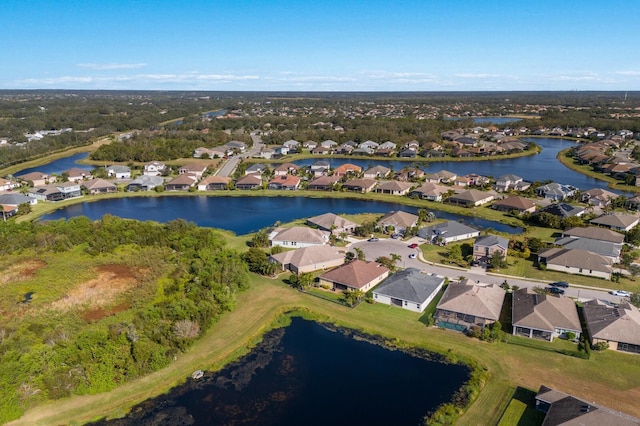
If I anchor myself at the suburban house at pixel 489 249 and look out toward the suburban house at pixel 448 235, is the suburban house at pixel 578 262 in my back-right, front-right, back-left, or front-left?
back-right

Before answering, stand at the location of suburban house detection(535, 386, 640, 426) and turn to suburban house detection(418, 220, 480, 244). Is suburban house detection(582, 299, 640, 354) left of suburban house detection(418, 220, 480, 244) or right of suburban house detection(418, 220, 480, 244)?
right

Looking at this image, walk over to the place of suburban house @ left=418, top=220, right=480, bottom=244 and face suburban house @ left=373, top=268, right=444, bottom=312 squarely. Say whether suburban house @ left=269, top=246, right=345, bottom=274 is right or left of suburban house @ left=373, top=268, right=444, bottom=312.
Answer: right

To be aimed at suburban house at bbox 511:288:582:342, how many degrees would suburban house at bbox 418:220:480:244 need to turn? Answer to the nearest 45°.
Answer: approximately 45° to its left

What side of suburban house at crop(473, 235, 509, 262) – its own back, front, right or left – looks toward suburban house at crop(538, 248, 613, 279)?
left

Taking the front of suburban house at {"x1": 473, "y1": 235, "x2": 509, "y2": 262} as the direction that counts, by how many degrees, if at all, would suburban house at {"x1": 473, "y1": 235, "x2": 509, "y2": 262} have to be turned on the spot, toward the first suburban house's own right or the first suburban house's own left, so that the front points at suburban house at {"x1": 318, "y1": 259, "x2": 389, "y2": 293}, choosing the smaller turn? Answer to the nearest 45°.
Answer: approximately 45° to the first suburban house's own right

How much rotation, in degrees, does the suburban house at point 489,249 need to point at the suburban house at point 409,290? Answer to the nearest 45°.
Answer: approximately 45° to its right

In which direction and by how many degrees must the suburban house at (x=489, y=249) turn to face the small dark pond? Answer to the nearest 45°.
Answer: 0° — it already faces it

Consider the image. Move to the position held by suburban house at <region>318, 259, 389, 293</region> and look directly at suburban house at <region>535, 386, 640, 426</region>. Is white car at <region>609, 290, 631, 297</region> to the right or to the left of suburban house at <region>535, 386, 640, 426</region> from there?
left
